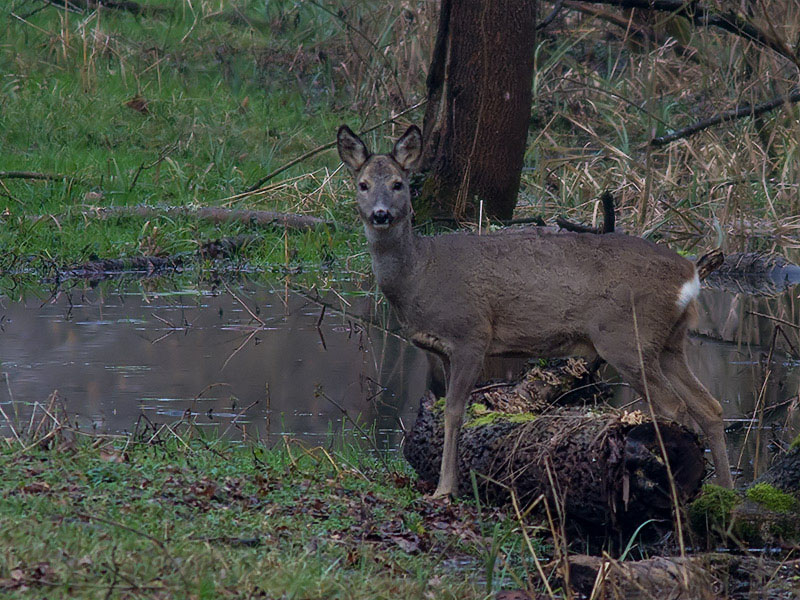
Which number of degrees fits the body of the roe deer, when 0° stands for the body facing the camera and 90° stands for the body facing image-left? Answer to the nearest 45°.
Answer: approximately 90°

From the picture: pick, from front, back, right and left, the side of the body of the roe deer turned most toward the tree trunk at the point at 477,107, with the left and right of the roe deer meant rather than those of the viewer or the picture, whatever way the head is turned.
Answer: right

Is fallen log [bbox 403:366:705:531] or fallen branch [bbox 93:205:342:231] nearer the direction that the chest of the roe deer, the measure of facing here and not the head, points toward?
the fallen branch

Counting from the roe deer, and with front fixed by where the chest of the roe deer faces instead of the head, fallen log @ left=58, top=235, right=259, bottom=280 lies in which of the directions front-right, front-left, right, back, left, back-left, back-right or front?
front-right

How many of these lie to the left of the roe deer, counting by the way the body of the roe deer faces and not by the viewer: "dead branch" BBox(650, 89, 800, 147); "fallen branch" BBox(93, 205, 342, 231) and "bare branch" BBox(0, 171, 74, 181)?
0

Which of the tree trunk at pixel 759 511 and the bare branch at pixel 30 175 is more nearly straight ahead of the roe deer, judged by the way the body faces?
the bare branch

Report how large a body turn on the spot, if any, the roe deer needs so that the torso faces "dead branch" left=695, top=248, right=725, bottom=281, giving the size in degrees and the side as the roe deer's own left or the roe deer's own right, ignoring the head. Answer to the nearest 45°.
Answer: approximately 135° to the roe deer's own right

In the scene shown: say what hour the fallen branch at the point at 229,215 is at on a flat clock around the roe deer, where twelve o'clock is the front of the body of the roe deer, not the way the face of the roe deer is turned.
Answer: The fallen branch is roughly at 2 o'clock from the roe deer.

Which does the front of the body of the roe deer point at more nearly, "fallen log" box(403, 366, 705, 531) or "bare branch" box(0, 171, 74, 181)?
the bare branch
